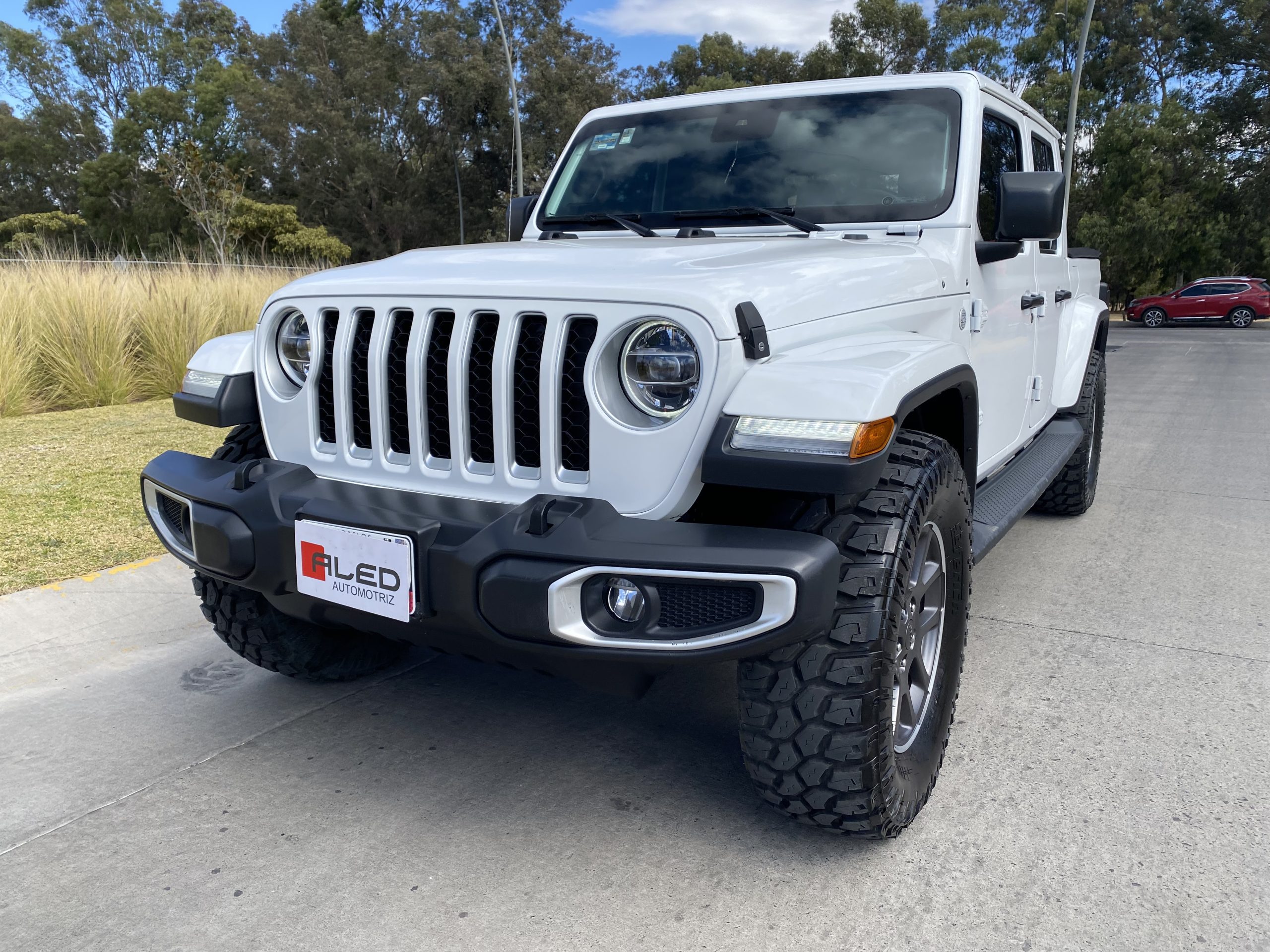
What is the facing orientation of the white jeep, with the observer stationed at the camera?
facing the viewer and to the left of the viewer

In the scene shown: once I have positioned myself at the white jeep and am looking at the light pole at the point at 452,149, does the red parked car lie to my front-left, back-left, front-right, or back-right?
front-right

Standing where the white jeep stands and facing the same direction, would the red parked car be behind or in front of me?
behind

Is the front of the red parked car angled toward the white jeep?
no

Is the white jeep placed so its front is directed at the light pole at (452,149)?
no

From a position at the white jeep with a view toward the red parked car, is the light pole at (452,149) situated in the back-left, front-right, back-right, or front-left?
front-left

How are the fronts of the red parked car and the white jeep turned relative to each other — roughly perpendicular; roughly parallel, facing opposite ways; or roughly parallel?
roughly perpendicular

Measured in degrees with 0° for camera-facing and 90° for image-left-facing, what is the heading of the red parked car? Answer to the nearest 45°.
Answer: approximately 90°

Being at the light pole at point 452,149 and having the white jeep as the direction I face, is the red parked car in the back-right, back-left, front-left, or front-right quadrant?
front-left
